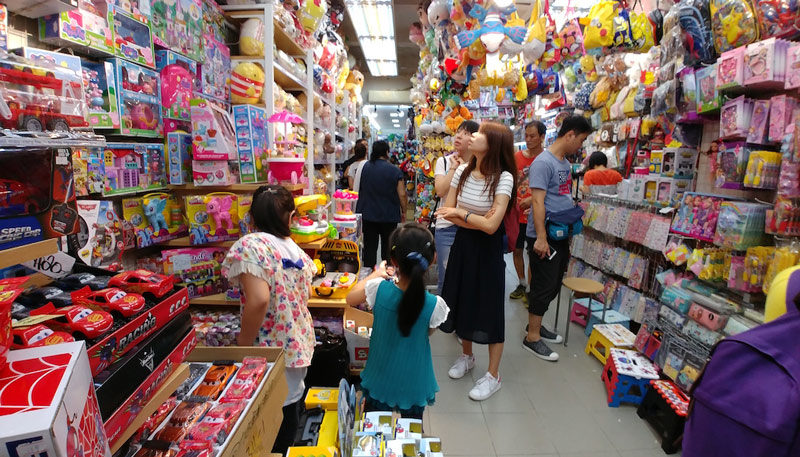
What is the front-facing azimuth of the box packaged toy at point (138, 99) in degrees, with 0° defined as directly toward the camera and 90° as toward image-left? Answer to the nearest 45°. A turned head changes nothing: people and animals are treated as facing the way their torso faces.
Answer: approximately 315°

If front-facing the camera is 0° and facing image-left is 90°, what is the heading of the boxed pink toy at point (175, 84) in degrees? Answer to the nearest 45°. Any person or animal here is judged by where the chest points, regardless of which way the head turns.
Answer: approximately 315°

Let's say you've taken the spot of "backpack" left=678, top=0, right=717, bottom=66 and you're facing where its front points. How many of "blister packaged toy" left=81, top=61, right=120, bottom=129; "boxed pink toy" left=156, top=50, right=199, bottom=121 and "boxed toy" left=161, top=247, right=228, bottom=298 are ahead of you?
3

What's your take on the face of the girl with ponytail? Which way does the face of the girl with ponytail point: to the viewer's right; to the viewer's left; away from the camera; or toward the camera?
away from the camera

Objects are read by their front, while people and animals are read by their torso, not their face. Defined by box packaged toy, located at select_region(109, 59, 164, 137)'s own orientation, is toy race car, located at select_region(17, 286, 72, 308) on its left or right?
on its right

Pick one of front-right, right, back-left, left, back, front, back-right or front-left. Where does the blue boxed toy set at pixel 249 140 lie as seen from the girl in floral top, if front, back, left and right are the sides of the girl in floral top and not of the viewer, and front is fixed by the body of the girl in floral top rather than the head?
front-right

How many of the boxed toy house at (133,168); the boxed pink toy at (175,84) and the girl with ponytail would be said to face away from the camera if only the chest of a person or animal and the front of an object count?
1

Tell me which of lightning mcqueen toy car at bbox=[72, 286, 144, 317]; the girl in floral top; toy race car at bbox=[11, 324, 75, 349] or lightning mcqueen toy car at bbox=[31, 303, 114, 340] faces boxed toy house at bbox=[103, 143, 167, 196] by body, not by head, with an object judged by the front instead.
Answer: the girl in floral top

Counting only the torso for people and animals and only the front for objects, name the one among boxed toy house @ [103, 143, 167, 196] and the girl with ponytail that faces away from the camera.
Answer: the girl with ponytail

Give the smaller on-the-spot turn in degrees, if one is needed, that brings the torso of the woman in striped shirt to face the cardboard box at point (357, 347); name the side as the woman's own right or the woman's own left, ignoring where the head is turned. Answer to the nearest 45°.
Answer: approximately 45° to the woman's own right

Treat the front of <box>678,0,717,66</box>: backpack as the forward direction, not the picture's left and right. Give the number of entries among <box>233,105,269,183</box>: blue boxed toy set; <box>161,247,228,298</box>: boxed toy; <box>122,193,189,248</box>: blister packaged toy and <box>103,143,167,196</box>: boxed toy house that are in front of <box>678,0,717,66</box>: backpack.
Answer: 4

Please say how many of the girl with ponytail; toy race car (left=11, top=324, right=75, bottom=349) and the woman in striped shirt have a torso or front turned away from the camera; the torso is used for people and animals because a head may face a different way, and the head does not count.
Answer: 1

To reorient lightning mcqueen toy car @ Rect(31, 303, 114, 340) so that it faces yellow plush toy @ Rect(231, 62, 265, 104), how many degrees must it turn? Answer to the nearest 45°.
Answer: approximately 90° to its left

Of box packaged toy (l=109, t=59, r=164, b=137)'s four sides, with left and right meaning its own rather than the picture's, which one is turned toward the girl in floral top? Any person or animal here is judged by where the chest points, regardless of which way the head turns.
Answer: front
